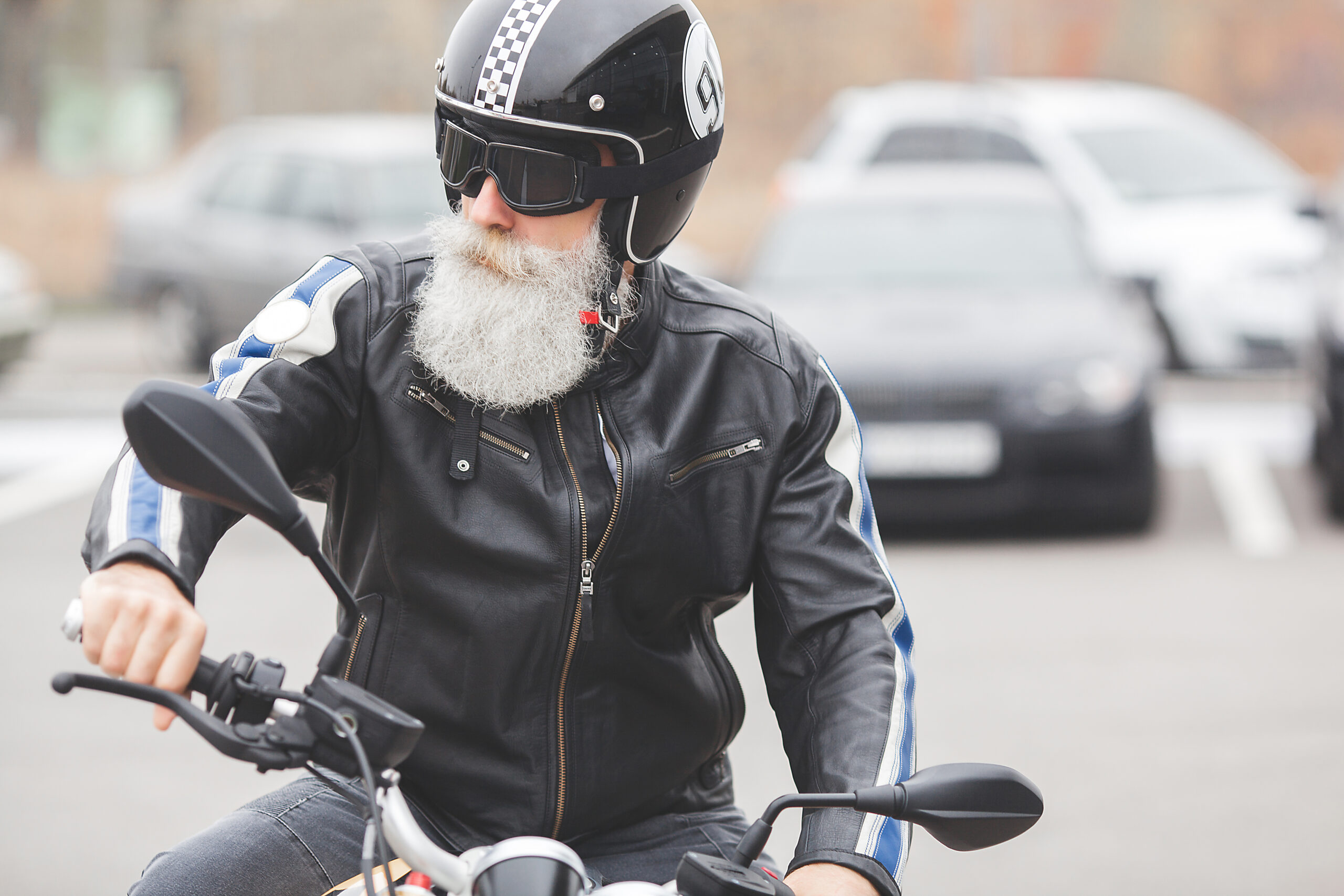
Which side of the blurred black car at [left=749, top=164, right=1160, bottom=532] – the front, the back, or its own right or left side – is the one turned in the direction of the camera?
front

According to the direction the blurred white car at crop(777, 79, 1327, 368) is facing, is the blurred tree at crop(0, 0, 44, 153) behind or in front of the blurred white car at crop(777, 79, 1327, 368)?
behind

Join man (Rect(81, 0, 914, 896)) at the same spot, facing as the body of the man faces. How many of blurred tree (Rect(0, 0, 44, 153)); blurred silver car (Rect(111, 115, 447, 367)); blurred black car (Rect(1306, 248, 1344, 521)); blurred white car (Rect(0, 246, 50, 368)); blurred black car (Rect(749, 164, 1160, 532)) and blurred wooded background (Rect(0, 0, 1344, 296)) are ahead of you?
0

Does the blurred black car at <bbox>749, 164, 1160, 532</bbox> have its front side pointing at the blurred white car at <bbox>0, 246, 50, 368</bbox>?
no

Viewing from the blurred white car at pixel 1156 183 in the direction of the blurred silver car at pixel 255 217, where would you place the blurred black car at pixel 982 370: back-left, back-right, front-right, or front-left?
front-left

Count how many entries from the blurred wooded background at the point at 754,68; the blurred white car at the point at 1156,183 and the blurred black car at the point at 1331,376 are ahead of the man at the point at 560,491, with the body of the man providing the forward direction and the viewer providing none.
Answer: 0

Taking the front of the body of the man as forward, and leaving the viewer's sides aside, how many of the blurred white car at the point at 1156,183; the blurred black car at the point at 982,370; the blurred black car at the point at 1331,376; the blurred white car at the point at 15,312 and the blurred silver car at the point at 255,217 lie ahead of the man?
0

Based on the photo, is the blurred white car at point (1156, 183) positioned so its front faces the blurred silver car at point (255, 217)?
no

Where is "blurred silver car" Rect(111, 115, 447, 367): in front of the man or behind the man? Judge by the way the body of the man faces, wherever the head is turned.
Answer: behind

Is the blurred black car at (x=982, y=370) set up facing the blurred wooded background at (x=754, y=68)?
no

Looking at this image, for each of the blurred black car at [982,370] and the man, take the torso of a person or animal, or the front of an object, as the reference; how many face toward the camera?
2

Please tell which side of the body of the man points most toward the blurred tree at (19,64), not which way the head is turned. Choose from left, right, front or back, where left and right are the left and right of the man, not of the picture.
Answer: back

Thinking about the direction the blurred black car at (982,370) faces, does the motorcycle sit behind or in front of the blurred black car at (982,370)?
in front

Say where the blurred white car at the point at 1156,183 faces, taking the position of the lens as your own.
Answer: facing the viewer and to the right of the viewer

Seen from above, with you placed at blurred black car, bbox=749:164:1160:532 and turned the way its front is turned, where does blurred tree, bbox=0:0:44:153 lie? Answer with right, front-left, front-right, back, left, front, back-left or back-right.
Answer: back-right

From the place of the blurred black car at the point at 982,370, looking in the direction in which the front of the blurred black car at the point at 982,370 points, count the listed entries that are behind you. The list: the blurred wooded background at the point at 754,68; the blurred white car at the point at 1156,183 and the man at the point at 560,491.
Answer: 2

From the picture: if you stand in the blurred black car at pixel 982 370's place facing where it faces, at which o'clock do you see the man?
The man is roughly at 12 o'clock from the blurred black car.

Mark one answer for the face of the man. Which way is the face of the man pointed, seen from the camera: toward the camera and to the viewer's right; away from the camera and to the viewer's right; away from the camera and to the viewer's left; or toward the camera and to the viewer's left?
toward the camera and to the viewer's left

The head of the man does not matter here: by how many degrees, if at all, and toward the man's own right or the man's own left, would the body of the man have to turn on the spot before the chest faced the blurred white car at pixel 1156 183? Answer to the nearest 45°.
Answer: approximately 135° to the man's own left

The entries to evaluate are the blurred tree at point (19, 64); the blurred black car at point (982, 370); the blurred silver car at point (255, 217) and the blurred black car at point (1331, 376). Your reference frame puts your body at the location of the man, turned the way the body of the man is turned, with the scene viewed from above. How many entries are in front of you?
0

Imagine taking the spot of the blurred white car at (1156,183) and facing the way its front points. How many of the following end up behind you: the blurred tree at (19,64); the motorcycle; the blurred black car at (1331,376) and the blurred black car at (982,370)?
1
